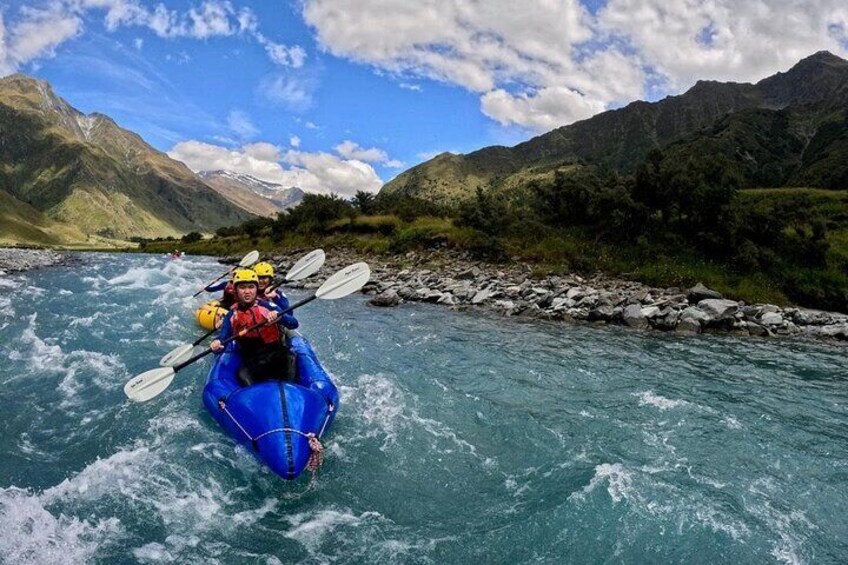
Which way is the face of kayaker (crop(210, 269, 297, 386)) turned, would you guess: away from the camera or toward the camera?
toward the camera

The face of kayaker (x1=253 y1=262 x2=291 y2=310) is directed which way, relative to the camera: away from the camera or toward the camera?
toward the camera

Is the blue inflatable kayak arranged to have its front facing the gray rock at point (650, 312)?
no

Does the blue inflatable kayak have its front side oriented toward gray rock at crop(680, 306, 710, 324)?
no

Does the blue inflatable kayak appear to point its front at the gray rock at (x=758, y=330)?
no

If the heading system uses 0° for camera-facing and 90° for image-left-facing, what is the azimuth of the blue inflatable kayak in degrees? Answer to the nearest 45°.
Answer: approximately 0°

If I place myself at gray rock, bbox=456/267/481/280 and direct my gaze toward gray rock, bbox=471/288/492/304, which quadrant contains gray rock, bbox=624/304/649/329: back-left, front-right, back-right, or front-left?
front-left

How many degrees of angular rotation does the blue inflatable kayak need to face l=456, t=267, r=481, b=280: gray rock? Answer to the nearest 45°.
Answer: approximately 135° to its left

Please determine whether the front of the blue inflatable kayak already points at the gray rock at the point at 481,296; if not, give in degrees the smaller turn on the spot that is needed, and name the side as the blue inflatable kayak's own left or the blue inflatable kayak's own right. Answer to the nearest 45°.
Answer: approximately 135° to the blue inflatable kayak's own left
